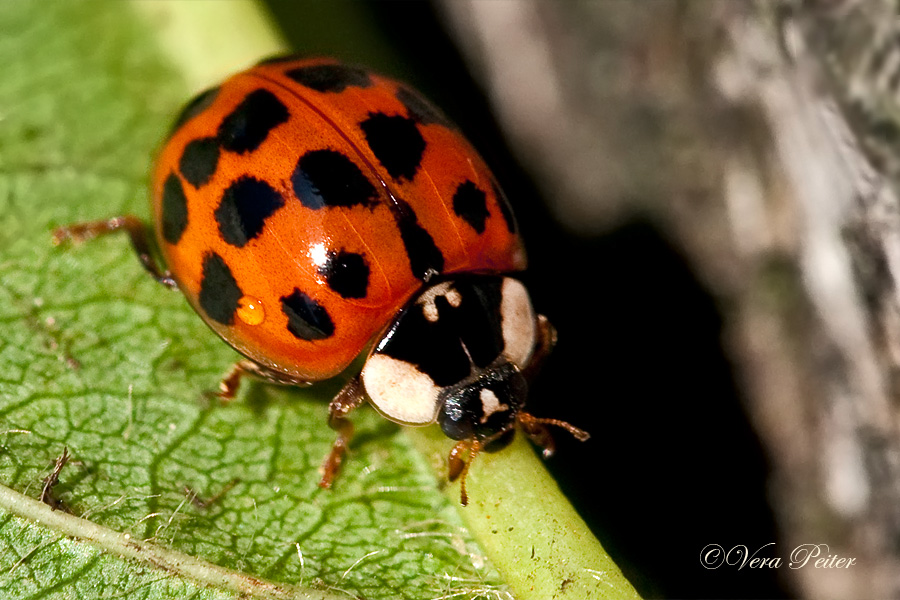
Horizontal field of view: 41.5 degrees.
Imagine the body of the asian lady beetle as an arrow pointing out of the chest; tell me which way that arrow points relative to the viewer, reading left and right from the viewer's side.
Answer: facing the viewer and to the right of the viewer
